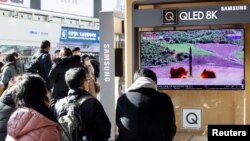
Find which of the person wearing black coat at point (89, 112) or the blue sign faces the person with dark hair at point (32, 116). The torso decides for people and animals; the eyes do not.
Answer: the blue sign

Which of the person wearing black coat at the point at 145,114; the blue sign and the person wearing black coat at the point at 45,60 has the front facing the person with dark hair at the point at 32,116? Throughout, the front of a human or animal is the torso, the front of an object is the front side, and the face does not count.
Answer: the blue sign

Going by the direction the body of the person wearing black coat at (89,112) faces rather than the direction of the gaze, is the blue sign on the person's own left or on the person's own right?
on the person's own left

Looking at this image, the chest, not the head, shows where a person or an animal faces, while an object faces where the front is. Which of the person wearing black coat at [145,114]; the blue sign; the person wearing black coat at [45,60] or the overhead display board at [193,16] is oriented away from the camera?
the person wearing black coat at [145,114]

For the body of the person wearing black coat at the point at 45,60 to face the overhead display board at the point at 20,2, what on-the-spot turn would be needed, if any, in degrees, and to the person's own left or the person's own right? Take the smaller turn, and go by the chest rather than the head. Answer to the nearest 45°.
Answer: approximately 90° to the person's own left

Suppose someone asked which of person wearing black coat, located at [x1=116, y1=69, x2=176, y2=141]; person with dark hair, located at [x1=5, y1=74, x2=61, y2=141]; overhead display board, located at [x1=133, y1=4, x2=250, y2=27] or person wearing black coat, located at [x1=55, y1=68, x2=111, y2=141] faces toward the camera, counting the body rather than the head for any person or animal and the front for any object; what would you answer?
the overhead display board

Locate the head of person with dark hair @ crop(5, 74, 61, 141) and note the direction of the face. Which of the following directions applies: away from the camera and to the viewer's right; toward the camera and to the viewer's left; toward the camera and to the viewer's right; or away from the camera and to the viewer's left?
away from the camera and to the viewer's right

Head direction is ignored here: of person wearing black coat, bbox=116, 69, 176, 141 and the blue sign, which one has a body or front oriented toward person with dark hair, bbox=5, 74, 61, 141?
the blue sign

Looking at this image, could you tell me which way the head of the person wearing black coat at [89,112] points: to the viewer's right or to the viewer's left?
to the viewer's right

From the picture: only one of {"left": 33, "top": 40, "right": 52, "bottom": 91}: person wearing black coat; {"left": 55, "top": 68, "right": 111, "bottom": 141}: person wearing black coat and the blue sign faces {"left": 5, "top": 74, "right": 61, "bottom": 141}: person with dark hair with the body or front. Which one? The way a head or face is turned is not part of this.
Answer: the blue sign

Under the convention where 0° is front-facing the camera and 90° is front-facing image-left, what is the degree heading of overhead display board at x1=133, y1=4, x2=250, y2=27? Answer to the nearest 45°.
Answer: approximately 0°

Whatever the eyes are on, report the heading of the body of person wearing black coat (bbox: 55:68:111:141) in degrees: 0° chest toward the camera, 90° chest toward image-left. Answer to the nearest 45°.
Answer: approximately 225°

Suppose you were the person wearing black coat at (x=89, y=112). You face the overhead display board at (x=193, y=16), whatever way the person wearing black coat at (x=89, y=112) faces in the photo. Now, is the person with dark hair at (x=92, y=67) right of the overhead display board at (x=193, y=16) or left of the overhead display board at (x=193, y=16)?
left

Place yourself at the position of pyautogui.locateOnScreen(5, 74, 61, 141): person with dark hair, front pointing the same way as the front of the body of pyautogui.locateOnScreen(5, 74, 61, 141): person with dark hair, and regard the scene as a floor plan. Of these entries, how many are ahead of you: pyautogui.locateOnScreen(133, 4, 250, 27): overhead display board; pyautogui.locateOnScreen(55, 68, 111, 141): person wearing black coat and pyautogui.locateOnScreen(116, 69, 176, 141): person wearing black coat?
3
